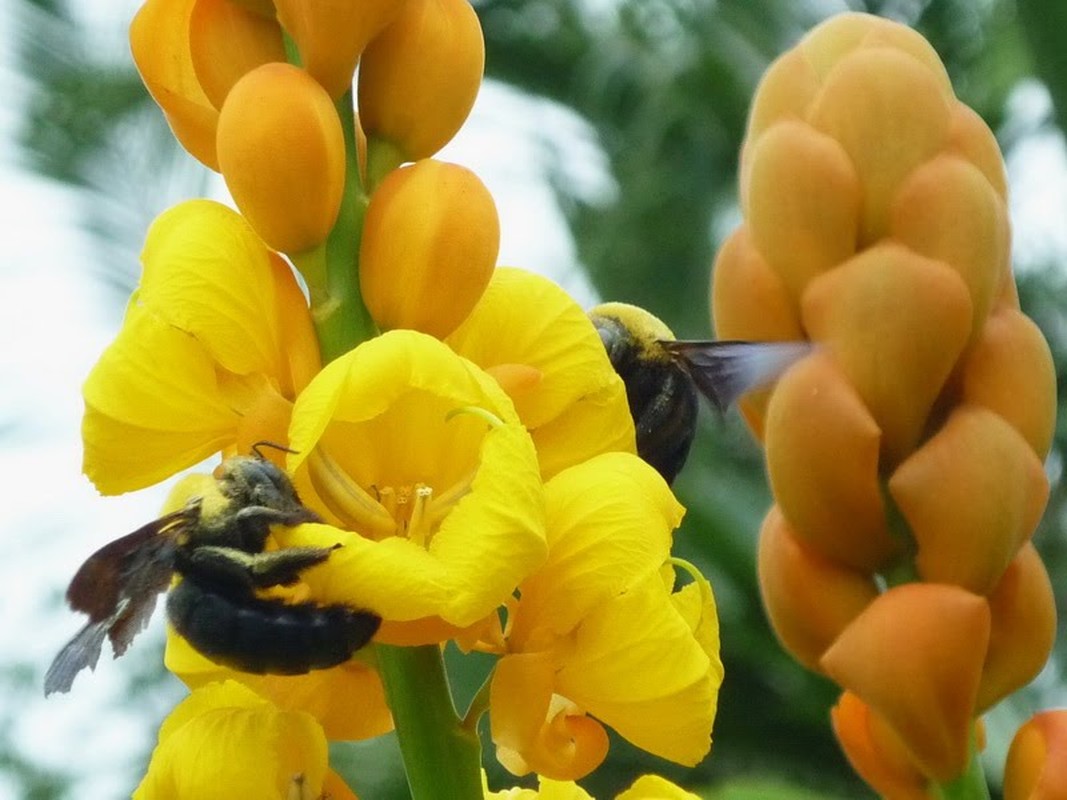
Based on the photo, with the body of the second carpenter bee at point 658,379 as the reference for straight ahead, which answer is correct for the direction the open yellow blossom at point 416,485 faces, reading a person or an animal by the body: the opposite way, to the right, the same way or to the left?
to the left

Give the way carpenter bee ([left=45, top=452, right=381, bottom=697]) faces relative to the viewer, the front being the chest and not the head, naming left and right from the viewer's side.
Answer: facing to the right of the viewer

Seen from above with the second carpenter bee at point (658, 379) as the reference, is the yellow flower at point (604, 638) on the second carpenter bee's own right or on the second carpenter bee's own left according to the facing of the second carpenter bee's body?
on the second carpenter bee's own left

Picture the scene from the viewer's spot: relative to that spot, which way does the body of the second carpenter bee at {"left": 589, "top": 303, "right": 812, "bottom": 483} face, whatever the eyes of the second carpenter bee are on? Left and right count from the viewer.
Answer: facing to the left of the viewer

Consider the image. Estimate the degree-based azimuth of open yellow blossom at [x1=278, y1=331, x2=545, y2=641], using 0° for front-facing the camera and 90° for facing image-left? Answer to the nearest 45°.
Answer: approximately 0°

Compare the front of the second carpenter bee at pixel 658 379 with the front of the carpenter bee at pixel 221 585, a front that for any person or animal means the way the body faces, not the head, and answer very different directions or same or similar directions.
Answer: very different directions

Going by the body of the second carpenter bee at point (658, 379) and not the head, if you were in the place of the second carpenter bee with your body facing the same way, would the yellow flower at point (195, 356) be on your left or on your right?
on your left

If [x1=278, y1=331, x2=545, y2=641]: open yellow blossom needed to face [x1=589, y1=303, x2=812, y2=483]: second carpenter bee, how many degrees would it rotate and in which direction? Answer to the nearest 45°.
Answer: approximately 135° to its left
